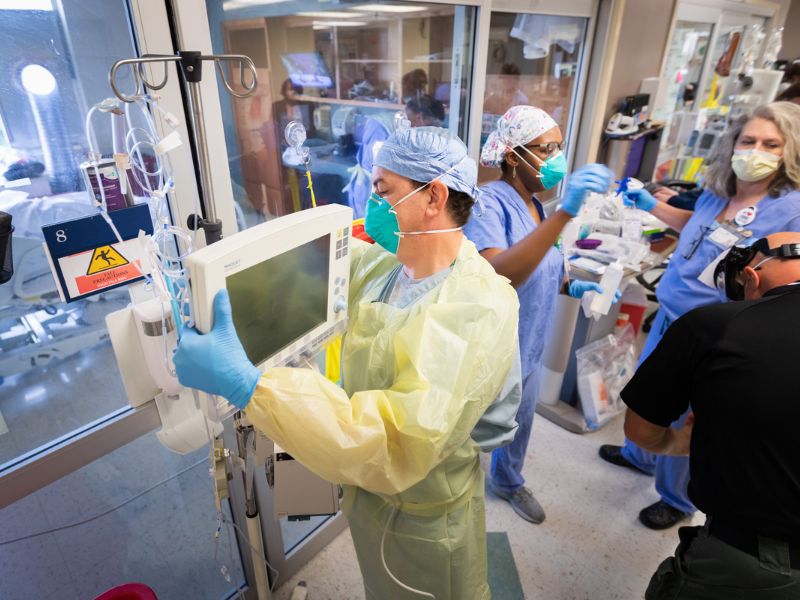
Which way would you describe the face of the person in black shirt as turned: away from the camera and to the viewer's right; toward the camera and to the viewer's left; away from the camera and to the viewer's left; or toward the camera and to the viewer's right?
away from the camera and to the viewer's left

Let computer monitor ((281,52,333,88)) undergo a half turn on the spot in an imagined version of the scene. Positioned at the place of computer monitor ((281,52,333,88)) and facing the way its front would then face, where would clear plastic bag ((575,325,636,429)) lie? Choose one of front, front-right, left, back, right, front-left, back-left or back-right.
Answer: right

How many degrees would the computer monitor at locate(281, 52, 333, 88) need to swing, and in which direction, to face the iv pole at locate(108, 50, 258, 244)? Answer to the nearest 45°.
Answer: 0° — it already faces it

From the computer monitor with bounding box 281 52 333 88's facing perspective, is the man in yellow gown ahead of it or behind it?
ahead

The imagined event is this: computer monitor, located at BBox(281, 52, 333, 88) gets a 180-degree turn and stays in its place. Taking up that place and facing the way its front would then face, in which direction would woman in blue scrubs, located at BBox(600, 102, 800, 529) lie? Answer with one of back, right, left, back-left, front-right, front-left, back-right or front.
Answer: right

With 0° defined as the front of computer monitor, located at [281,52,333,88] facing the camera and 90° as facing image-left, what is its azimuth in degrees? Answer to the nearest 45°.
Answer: approximately 0°
